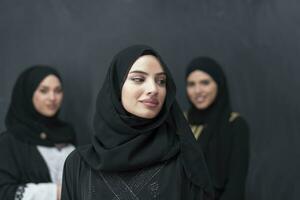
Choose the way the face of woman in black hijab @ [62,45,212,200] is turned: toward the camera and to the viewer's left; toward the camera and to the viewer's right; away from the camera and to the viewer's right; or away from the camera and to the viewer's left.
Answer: toward the camera and to the viewer's right

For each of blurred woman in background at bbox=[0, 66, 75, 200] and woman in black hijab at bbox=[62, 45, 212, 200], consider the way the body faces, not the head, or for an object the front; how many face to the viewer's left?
0

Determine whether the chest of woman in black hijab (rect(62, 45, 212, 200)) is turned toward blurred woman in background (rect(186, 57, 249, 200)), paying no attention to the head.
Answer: no

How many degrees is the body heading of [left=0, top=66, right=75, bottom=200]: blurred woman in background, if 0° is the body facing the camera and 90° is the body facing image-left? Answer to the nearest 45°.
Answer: approximately 315°

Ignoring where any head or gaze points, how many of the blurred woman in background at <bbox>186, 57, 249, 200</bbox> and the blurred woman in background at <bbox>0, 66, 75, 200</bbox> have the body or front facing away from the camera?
0

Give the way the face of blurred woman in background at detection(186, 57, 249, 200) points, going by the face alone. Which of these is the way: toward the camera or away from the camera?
toward the camera

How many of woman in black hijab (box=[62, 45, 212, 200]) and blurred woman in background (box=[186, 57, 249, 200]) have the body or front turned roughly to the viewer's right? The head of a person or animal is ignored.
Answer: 0

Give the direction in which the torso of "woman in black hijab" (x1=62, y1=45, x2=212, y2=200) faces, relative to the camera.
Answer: toward the camera

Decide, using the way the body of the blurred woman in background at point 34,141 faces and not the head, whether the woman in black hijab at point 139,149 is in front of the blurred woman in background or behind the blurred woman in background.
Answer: in front

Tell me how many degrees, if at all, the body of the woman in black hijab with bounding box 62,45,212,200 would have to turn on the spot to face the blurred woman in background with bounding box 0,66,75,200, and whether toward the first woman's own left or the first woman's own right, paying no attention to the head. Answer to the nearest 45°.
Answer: approximately 135° to the first woman's own right

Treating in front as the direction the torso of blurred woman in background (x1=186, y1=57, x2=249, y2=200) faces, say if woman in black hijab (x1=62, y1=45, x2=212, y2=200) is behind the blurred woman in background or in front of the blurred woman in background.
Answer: in front

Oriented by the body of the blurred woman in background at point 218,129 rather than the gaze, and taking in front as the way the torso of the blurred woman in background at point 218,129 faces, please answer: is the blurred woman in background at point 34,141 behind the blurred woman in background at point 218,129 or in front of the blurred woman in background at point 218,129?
in front
